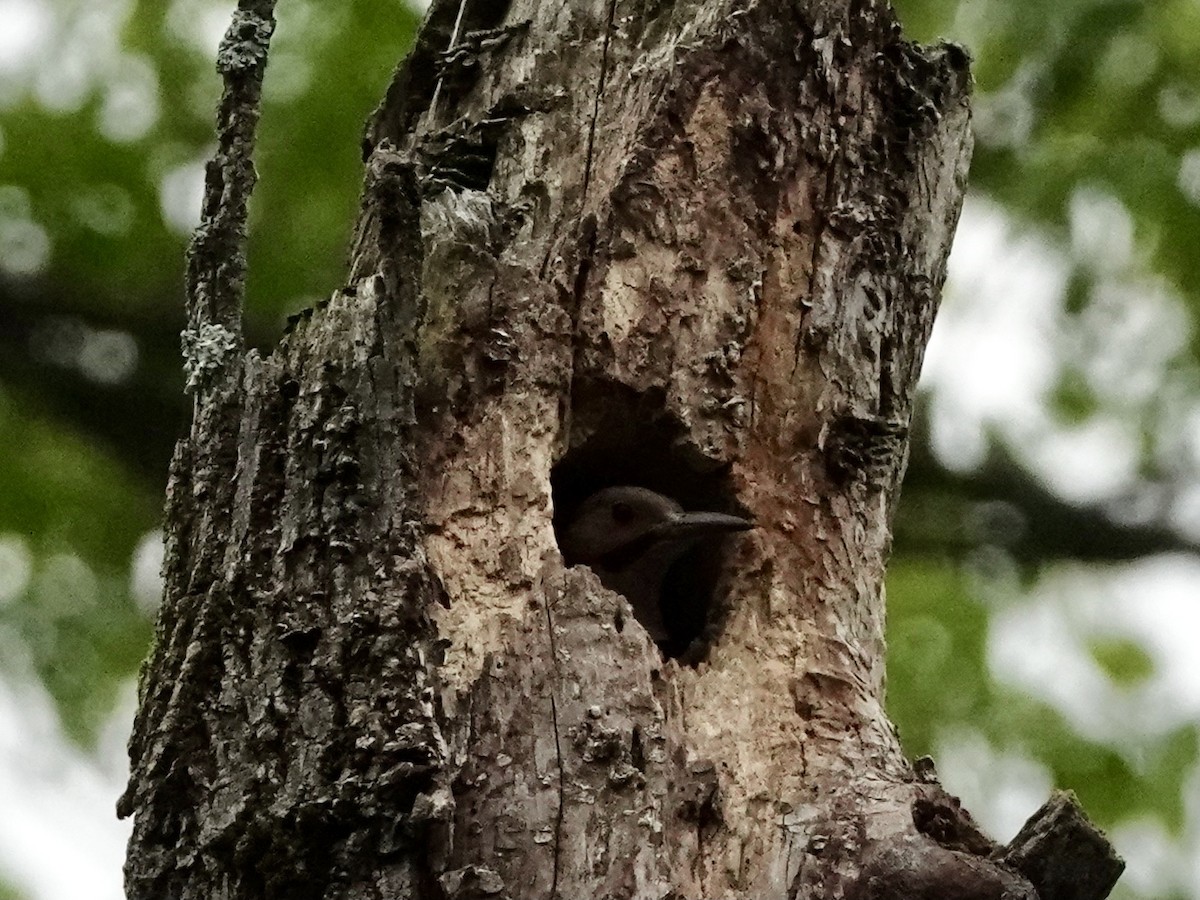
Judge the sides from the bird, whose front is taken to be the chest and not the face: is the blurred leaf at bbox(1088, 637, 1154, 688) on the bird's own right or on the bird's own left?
on the bird's own left
